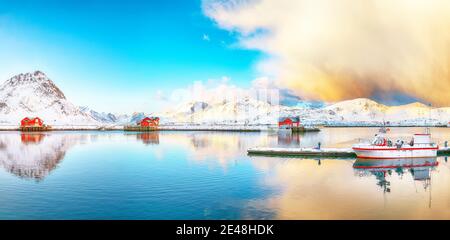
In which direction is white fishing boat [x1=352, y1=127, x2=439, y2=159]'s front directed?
to the viewer's left
